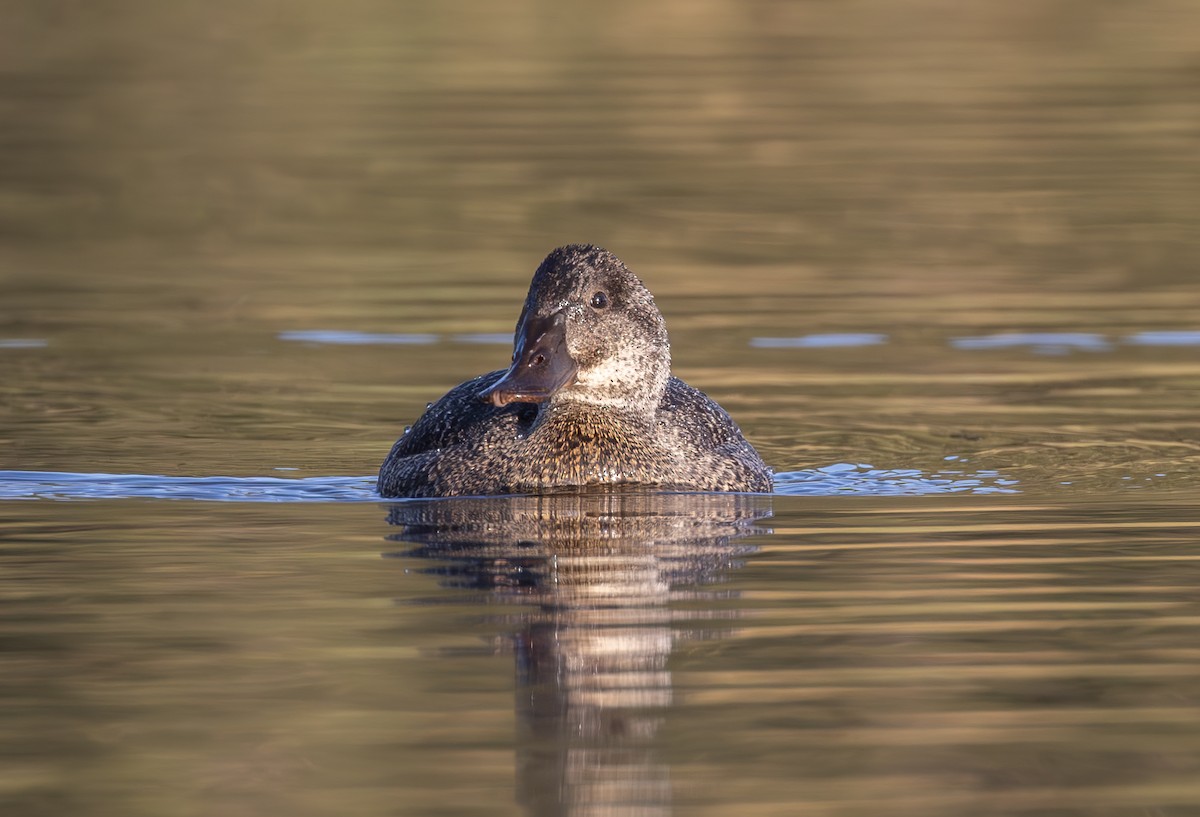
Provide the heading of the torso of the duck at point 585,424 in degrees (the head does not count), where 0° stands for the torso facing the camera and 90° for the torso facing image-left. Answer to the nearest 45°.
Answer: approximately 0°
